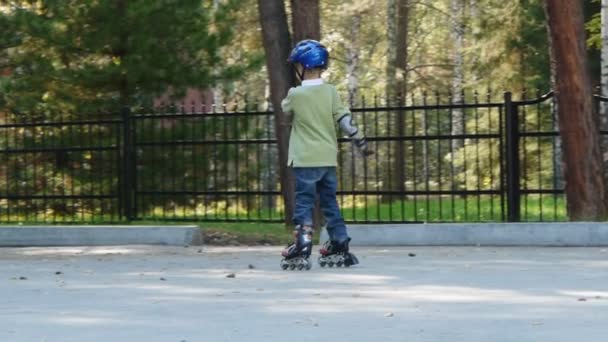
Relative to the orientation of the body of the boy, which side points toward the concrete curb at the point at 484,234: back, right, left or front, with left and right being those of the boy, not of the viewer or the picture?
right

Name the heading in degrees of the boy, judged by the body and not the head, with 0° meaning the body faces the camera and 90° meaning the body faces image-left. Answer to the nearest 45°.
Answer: approximately 135°

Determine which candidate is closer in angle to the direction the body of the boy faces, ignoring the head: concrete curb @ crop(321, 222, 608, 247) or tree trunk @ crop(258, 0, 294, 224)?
the tree trunk

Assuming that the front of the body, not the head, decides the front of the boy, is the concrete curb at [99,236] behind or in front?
in front

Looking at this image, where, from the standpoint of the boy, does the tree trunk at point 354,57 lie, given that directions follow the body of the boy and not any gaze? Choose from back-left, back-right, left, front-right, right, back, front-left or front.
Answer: front-right

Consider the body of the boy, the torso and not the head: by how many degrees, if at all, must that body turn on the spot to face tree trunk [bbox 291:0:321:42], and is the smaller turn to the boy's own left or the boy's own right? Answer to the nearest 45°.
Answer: approximately 45° to the boy's own right

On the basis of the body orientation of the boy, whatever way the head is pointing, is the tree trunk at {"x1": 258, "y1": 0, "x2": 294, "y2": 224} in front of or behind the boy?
in front

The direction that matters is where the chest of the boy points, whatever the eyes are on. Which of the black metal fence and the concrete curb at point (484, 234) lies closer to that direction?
the black metal fence

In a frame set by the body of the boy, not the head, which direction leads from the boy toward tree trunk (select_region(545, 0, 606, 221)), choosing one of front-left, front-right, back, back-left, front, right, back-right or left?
right
